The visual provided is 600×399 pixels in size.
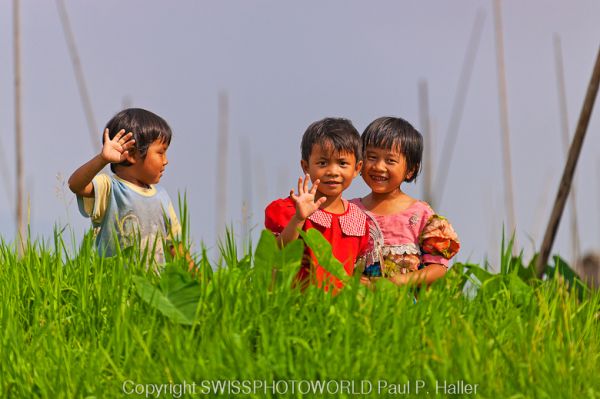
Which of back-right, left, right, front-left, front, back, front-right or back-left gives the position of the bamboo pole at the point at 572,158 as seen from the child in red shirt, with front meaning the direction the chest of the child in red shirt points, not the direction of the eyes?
back-left

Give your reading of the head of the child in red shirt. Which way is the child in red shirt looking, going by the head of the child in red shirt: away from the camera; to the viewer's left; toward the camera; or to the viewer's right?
toward the camera

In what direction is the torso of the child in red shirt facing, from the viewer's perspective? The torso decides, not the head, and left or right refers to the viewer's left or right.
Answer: facing the viewer

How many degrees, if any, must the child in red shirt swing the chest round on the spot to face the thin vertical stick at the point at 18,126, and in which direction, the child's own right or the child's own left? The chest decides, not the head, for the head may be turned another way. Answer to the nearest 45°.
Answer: approximately 135° to the child's own right

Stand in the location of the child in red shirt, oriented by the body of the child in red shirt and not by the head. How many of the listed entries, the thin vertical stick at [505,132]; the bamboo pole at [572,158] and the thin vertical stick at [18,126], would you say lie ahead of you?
0

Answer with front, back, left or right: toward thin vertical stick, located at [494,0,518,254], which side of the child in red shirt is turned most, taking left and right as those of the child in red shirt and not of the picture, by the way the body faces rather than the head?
back

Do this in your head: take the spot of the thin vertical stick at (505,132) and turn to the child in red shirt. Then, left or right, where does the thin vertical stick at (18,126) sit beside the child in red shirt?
right
